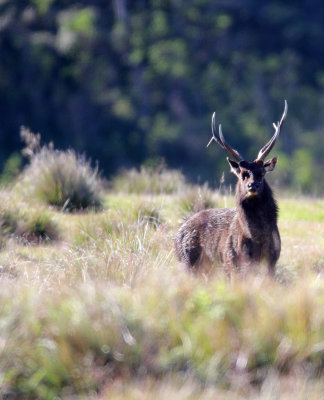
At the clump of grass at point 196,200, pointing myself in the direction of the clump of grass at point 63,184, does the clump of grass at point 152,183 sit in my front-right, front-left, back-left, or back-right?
front-right

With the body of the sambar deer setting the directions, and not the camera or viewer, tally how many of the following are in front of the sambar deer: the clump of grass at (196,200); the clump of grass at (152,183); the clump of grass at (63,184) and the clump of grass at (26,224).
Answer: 0

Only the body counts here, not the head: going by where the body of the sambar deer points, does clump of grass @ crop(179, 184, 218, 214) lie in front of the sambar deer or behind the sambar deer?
behind

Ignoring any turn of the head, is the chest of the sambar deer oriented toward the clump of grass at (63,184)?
no

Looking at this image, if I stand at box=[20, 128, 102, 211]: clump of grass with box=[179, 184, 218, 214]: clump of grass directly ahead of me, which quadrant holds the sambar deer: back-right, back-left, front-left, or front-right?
front-right

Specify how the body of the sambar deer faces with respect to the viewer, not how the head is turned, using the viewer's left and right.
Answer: facing the viewer and to the right of the viewer

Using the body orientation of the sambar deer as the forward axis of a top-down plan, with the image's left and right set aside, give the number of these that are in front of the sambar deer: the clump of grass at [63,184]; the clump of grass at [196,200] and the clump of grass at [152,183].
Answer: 0

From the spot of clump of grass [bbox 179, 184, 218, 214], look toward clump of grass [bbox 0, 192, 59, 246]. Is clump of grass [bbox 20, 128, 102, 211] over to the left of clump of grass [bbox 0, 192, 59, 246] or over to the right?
right

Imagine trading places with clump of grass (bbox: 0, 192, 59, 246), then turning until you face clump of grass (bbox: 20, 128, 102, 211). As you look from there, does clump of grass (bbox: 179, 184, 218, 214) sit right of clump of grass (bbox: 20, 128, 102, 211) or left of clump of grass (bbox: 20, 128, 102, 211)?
right

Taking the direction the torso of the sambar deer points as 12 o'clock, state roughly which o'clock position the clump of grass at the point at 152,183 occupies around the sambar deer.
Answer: The clump of grass is roughly at 7 o'clock from the sambar deer.

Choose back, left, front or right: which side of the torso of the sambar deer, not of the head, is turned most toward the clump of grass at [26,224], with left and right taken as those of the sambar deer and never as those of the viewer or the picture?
back

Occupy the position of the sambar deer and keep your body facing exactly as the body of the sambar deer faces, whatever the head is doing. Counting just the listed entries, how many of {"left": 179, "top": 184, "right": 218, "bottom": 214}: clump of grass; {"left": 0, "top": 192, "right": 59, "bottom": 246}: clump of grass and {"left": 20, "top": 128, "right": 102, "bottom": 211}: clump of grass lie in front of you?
0
